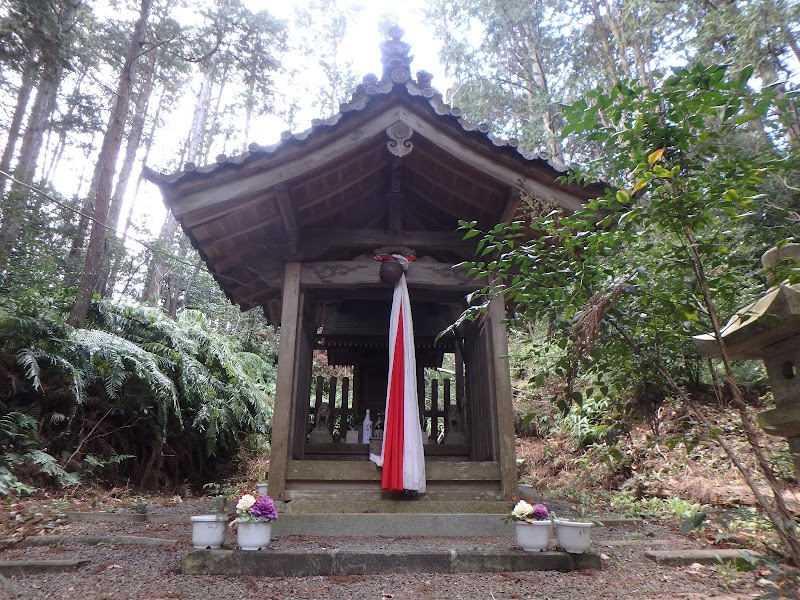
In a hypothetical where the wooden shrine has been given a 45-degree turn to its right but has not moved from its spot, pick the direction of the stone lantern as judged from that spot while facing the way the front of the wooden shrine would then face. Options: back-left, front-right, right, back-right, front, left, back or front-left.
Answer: left

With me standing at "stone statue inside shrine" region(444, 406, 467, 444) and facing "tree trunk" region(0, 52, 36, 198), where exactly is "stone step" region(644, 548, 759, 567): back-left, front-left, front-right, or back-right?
back-left

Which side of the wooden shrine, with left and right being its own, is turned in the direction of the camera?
front

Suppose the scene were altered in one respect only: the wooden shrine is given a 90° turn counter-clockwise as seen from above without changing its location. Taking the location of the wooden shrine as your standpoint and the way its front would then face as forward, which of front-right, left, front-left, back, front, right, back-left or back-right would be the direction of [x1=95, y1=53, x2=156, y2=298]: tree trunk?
back-left

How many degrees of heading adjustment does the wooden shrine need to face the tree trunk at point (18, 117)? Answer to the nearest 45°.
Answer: approximately 135° to its right

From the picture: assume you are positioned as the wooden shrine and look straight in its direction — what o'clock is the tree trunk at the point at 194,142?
The tree trunk is roughly at 5 o'clock from the wooden shrine.

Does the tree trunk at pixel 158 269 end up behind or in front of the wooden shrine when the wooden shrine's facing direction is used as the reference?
behind
